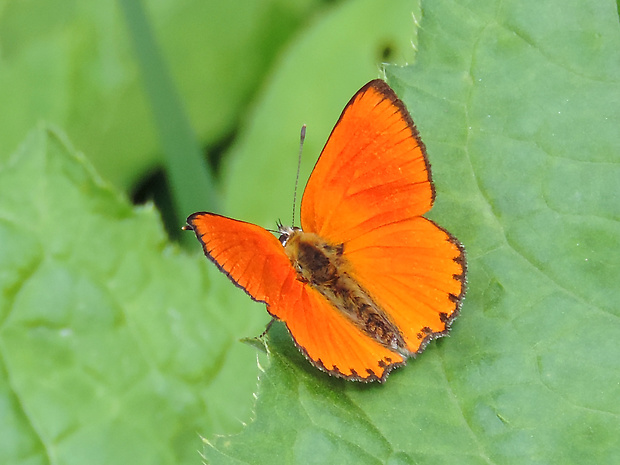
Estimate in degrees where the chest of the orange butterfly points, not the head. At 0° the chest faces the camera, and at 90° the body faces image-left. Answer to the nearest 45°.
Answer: approximately 135°

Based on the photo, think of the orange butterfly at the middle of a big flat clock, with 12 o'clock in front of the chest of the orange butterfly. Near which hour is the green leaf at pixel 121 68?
The green leaf is roughly at 1 o'clock from the orange butterfly.

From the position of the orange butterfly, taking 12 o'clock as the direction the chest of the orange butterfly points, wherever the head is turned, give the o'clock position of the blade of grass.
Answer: The blade of grass is roughly at 1 o'clock from the orange butterfly.

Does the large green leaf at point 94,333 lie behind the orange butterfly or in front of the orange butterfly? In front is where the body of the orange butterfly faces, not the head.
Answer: in front
